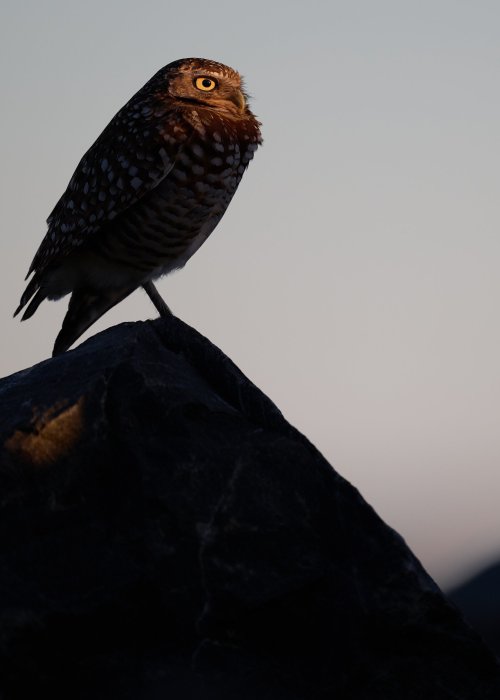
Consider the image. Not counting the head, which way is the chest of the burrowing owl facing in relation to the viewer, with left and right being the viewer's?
facing to the right of the viewer
